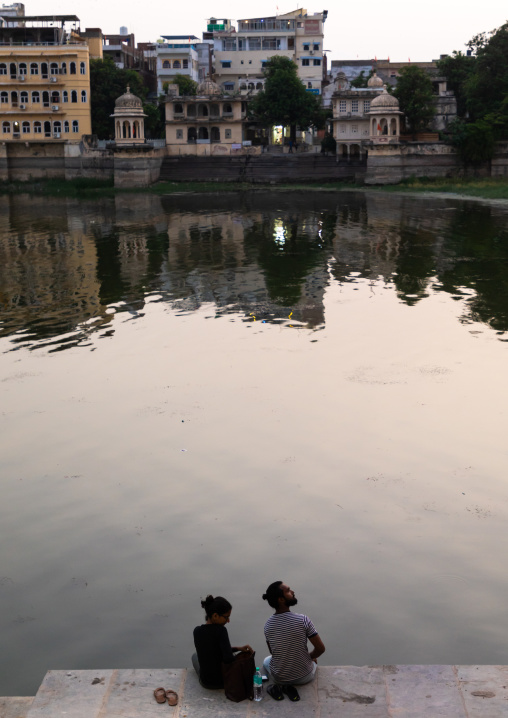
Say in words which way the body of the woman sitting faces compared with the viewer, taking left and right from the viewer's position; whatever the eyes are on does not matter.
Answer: facing away from the viewer and to the right of the viewer

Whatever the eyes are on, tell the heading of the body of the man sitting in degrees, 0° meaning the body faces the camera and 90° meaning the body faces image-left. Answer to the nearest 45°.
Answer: approximately 180°

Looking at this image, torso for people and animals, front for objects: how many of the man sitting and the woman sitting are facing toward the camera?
0
